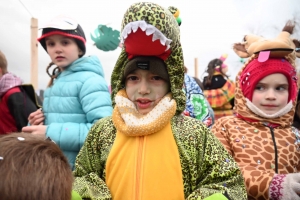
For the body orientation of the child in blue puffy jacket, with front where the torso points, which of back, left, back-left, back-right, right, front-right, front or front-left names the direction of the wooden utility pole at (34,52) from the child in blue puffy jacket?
back-right

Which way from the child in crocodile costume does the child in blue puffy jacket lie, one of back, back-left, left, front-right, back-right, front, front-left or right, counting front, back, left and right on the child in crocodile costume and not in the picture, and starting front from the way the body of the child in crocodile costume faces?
back-right

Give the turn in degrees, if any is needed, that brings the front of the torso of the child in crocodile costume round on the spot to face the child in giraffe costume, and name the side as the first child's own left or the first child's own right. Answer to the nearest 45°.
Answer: approximately 135° to the first child's own left

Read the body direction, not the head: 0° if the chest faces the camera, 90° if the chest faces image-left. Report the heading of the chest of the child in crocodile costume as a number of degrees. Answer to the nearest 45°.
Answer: approximately 0°

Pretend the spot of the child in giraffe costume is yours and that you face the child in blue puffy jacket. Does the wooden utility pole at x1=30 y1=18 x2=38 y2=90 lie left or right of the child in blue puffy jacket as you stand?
right

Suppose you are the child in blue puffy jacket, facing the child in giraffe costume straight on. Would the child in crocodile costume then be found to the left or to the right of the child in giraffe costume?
right

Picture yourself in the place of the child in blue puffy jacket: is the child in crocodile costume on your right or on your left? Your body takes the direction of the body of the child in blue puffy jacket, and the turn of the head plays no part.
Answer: on your left

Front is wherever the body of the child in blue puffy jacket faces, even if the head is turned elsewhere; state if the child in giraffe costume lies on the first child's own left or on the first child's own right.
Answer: on the first child's own left

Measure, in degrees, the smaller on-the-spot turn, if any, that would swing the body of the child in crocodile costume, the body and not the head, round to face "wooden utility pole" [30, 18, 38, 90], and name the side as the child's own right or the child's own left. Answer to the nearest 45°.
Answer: approximately 135° to the child's own right

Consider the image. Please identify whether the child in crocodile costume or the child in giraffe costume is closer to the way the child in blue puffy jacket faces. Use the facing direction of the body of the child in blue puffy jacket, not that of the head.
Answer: the child in crocodile costume
